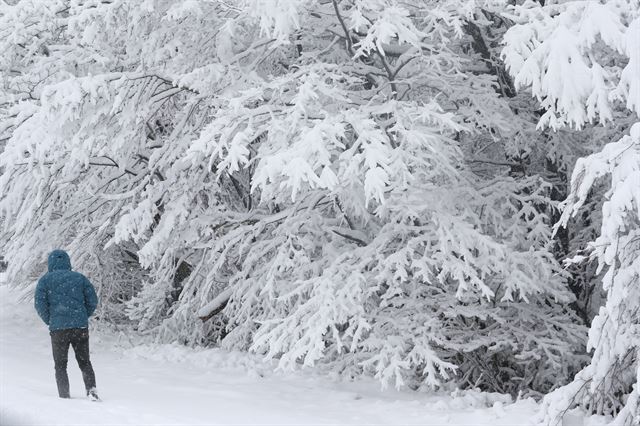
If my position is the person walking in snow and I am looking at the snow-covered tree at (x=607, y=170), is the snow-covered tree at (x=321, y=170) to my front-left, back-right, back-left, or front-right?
front-left

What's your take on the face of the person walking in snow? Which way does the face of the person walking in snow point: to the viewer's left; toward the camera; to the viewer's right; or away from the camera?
away from the camera

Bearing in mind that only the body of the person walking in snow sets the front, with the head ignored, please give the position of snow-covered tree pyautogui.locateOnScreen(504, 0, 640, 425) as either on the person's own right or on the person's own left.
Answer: on the person's own right

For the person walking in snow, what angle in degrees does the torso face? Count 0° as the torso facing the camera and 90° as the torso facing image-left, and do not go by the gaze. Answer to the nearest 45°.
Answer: approximately 180°

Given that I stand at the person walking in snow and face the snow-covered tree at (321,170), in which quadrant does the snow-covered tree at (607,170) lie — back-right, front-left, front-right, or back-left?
front-right
